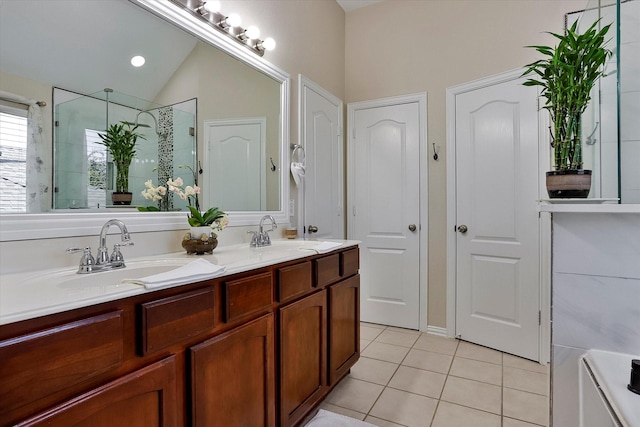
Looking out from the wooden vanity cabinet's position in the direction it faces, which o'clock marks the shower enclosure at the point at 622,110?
The shower enclosure is roughly at 11 o'clock from the wooden vanity cabinet.

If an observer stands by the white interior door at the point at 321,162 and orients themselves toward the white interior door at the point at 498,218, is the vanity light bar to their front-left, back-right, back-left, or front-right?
back-right

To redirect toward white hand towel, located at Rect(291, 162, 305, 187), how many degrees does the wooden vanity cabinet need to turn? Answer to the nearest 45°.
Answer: approximately 90° to its left

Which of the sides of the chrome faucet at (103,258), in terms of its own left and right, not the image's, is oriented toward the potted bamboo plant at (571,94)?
front

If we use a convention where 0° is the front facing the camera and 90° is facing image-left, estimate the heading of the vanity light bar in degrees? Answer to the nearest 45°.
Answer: approximately 315°
